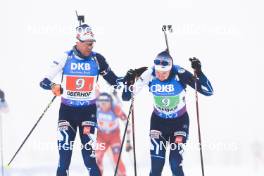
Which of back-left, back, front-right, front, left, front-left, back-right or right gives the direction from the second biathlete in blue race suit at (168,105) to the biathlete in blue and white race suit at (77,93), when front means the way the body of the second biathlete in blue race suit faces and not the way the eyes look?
right

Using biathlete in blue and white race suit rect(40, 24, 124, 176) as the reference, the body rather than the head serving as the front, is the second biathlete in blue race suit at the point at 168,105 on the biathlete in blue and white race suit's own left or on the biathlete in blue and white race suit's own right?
on the biathlete in blue and white race suit's own left

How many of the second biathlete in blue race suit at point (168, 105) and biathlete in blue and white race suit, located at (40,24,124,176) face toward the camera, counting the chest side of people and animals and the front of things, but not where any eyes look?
2

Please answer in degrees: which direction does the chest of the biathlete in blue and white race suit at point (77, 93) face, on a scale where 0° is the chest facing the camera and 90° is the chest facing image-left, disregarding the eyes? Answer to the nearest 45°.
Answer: approximately 0°
